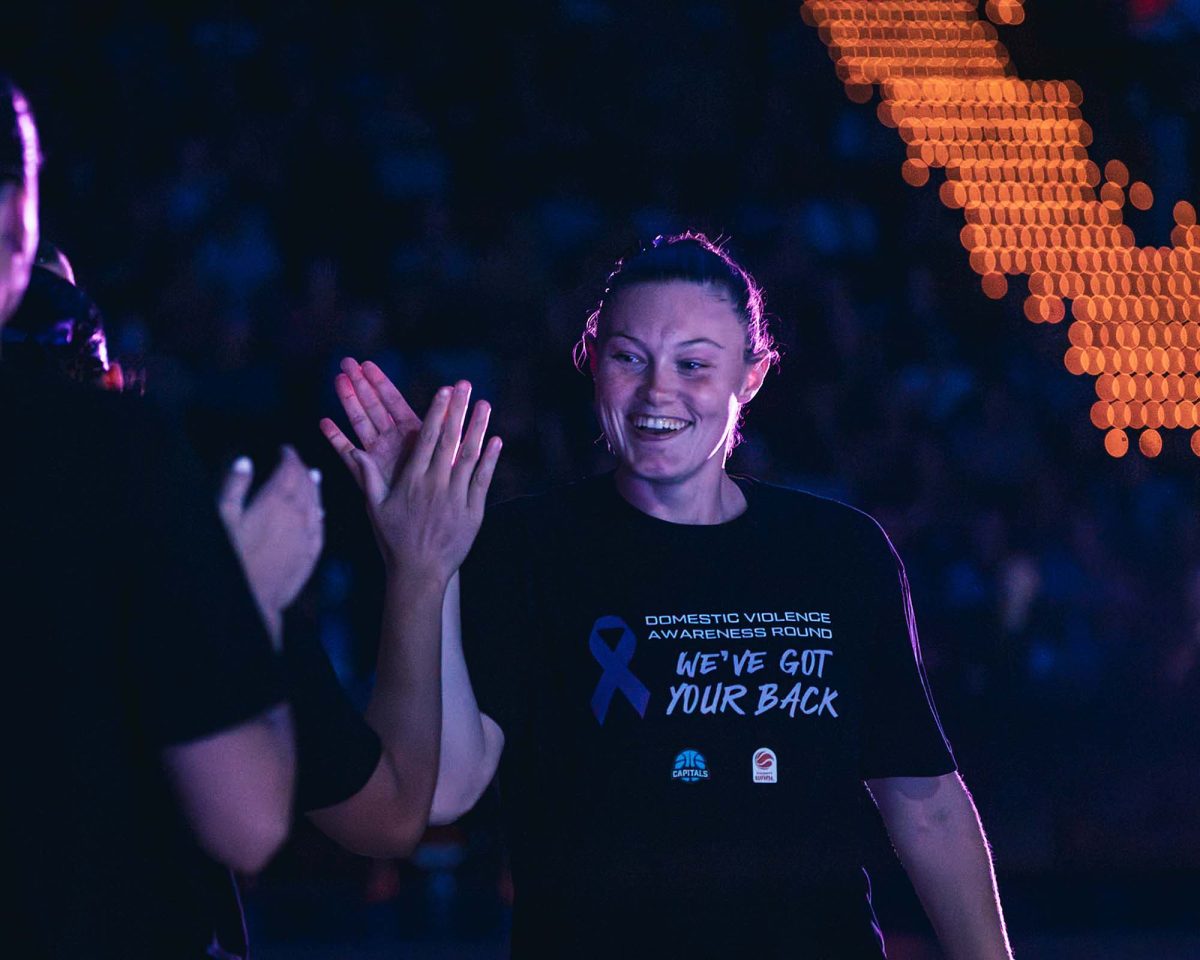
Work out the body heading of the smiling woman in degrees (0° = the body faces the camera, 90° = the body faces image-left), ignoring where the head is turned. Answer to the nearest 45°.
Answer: approximately 0°

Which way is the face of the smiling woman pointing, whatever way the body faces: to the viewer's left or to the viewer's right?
to the viewer's left
